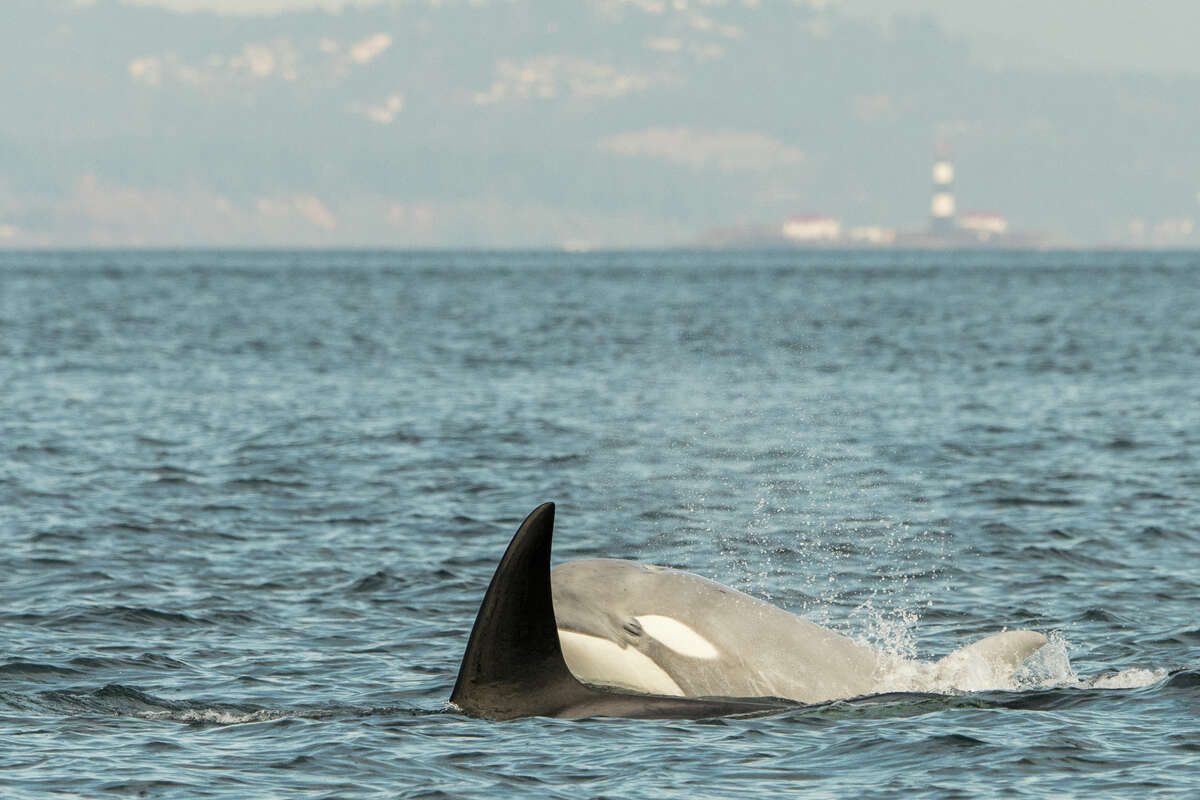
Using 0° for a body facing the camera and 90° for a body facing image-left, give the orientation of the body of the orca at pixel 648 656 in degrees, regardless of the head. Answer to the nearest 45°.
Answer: approximately 90°
